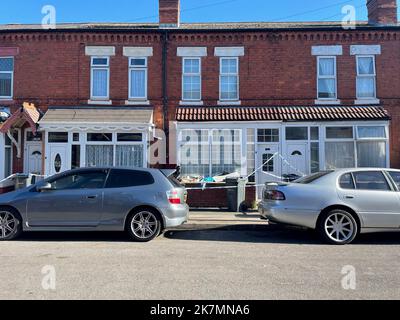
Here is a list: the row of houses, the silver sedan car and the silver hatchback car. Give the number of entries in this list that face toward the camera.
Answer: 1

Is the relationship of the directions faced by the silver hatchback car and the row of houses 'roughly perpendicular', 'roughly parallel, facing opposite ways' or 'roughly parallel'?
roughly perpendicular

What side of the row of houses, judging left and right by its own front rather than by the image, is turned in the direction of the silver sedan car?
front

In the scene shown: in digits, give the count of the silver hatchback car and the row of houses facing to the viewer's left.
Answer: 1

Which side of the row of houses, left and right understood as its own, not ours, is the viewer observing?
front

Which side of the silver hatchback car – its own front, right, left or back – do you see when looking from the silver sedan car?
back

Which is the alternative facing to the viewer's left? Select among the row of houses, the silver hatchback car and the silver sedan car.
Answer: the silver hatchback car

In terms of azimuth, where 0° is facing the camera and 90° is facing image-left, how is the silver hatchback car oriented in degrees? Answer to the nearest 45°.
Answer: approximately 90°

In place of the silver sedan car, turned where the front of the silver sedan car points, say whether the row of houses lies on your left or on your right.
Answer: on your left

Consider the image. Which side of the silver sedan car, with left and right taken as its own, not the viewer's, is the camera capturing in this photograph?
right

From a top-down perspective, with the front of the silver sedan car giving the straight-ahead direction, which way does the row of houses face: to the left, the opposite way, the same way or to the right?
to the right
